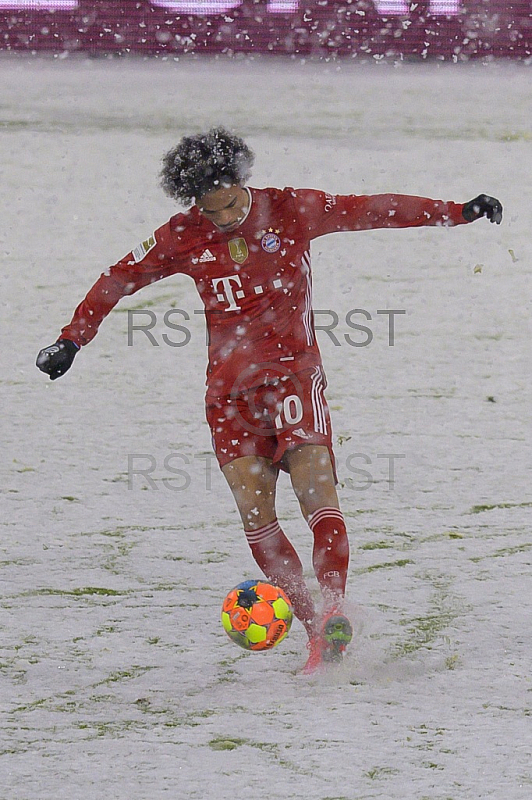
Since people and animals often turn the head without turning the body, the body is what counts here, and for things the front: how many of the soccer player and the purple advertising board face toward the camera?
2

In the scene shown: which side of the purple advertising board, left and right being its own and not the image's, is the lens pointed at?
front

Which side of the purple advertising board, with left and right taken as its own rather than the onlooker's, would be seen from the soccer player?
front

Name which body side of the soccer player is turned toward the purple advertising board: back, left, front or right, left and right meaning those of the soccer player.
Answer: back

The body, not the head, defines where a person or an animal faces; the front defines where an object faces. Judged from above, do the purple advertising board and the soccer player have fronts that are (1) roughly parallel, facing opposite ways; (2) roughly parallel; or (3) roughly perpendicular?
roughly parallel

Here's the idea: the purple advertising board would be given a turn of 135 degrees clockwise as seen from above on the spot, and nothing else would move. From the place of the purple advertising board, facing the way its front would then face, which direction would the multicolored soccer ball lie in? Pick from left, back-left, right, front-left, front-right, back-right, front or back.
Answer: back-left
